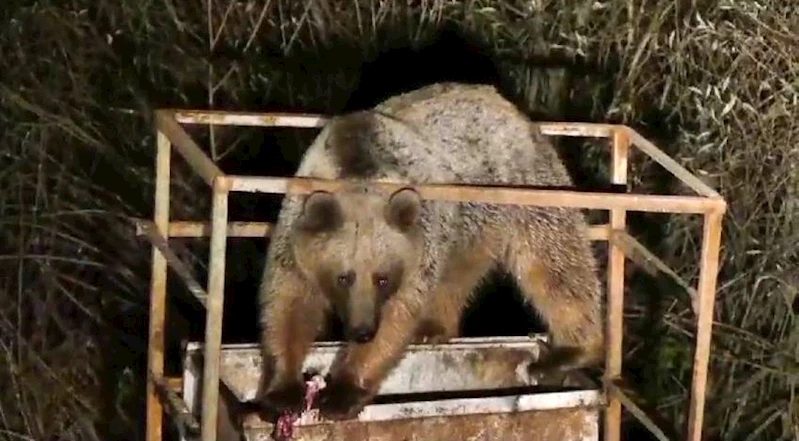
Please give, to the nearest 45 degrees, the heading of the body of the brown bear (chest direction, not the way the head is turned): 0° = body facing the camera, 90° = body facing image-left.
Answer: approximately 45°
